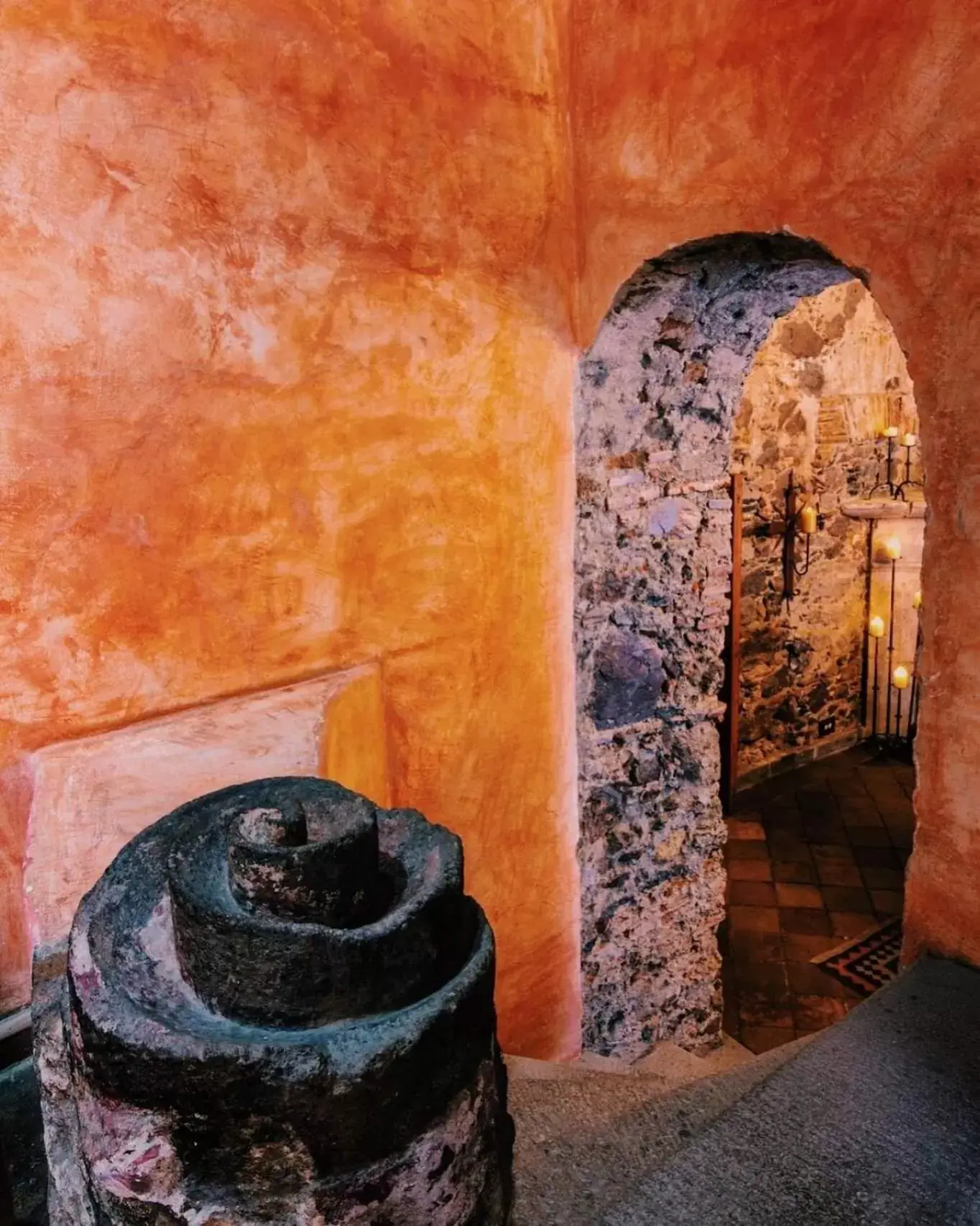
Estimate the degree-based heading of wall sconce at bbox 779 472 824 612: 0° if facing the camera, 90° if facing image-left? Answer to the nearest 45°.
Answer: approximately 315°

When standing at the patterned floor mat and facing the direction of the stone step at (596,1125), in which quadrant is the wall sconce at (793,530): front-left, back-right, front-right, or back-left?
back-right

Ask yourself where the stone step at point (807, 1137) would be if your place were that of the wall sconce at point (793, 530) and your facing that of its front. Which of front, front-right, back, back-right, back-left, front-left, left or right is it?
front-right
